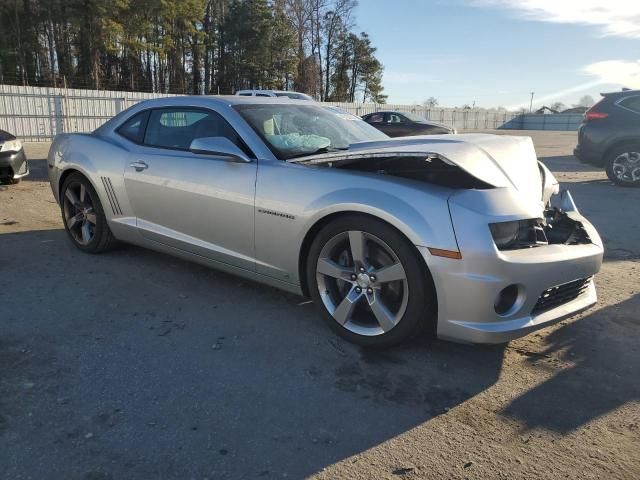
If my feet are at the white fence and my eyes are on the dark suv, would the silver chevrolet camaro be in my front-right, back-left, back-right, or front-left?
front-right

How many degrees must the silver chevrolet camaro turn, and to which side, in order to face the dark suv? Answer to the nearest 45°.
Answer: approximately 90° to its left

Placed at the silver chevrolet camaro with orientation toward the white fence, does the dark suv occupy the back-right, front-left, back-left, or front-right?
front-right

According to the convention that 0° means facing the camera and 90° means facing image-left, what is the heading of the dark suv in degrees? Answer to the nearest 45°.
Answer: approximately 270°

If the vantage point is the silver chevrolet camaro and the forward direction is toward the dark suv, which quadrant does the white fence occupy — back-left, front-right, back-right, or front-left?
front-left

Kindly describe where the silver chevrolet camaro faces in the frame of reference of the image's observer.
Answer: facing the viewer and to the right of the viewer

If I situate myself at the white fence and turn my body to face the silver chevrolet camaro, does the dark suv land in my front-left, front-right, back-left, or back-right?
front-left
